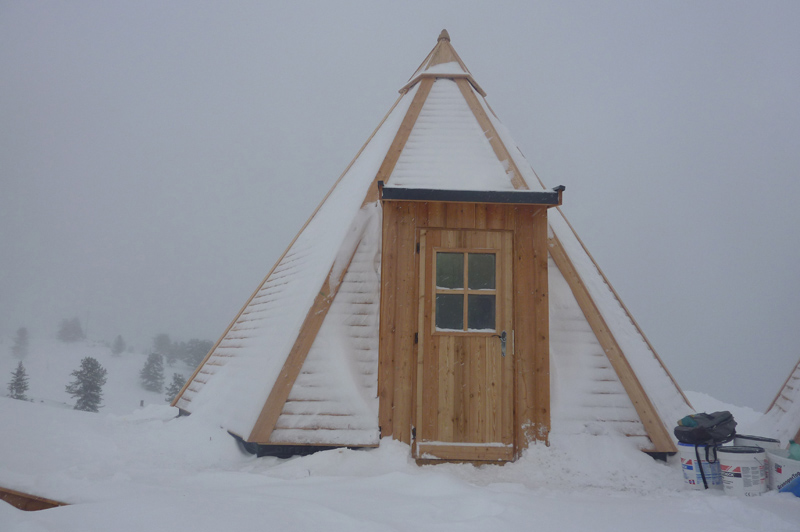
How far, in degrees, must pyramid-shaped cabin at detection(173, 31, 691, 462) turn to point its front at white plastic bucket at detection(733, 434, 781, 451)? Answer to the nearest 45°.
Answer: approximately 90° to its left

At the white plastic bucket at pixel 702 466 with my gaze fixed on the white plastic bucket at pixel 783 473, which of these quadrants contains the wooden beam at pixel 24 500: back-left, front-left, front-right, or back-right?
back-right

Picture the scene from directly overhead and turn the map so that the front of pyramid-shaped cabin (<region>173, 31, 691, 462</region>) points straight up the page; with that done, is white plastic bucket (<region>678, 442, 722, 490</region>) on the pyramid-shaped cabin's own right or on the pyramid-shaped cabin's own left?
on the pyramid-shaped cabin's own left

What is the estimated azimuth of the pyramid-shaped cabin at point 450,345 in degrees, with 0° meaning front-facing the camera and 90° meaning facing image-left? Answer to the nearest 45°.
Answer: approximately 0°

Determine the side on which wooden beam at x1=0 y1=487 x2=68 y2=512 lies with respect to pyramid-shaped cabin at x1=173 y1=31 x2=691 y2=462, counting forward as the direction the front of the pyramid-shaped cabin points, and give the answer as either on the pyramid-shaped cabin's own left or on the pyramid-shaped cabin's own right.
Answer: on the pyramid-shaped cabin's own right
